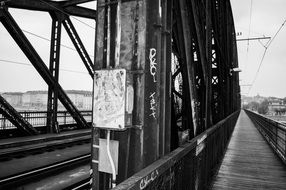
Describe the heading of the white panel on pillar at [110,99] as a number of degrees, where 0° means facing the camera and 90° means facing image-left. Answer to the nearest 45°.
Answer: approximately 0°
